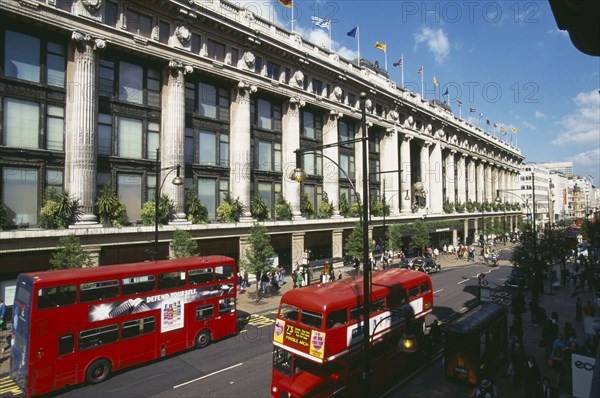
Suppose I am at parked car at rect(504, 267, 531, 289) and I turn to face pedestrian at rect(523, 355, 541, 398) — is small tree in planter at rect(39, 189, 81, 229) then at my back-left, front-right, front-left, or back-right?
front-right

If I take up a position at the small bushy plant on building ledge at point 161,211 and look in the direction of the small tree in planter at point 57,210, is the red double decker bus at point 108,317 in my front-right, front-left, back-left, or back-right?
front-left

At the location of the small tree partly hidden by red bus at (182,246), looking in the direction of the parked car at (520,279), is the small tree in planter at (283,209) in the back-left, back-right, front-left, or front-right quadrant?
front-left

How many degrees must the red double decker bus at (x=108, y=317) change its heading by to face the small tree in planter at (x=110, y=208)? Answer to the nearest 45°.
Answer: approximately 45° to its left

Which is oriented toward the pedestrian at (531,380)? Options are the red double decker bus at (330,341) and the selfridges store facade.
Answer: the selfridges store facade

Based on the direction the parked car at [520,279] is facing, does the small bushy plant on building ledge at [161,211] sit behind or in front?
in front

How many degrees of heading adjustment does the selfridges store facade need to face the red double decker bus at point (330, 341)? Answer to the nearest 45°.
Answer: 0° — it already faces it

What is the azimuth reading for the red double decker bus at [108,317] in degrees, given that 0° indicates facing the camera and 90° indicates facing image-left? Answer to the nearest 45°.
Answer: approximately 225°

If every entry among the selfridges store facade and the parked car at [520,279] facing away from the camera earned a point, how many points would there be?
0

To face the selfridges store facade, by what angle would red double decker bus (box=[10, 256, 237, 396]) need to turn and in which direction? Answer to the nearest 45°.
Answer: approximately 45° to its left

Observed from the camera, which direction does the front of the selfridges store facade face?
facing the viewer and to the right of the viewer

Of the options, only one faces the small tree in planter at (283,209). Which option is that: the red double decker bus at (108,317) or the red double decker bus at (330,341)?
the red double decker bus at (108,317)

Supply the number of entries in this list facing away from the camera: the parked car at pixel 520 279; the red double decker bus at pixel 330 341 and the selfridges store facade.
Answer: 0

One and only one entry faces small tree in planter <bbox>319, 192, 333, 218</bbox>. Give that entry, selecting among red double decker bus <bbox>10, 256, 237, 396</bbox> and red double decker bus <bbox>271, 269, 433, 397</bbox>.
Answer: red double decker bus <bbox>10, 256, 237, 396</bbox>

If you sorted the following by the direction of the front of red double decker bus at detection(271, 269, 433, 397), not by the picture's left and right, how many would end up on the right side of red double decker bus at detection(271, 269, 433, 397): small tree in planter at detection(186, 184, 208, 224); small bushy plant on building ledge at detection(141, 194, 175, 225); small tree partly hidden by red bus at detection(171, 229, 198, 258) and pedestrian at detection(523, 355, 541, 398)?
3

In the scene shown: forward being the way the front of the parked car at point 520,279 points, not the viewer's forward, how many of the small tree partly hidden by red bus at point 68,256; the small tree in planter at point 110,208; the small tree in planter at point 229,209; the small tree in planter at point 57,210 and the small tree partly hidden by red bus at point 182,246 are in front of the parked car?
5

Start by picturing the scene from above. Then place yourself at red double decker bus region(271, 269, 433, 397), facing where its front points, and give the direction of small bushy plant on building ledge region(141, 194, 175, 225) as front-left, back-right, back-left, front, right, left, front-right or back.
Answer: right

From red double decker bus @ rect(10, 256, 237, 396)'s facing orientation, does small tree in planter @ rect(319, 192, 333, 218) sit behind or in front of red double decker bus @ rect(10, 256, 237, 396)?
in front

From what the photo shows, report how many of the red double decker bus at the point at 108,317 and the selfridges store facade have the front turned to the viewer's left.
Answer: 0
